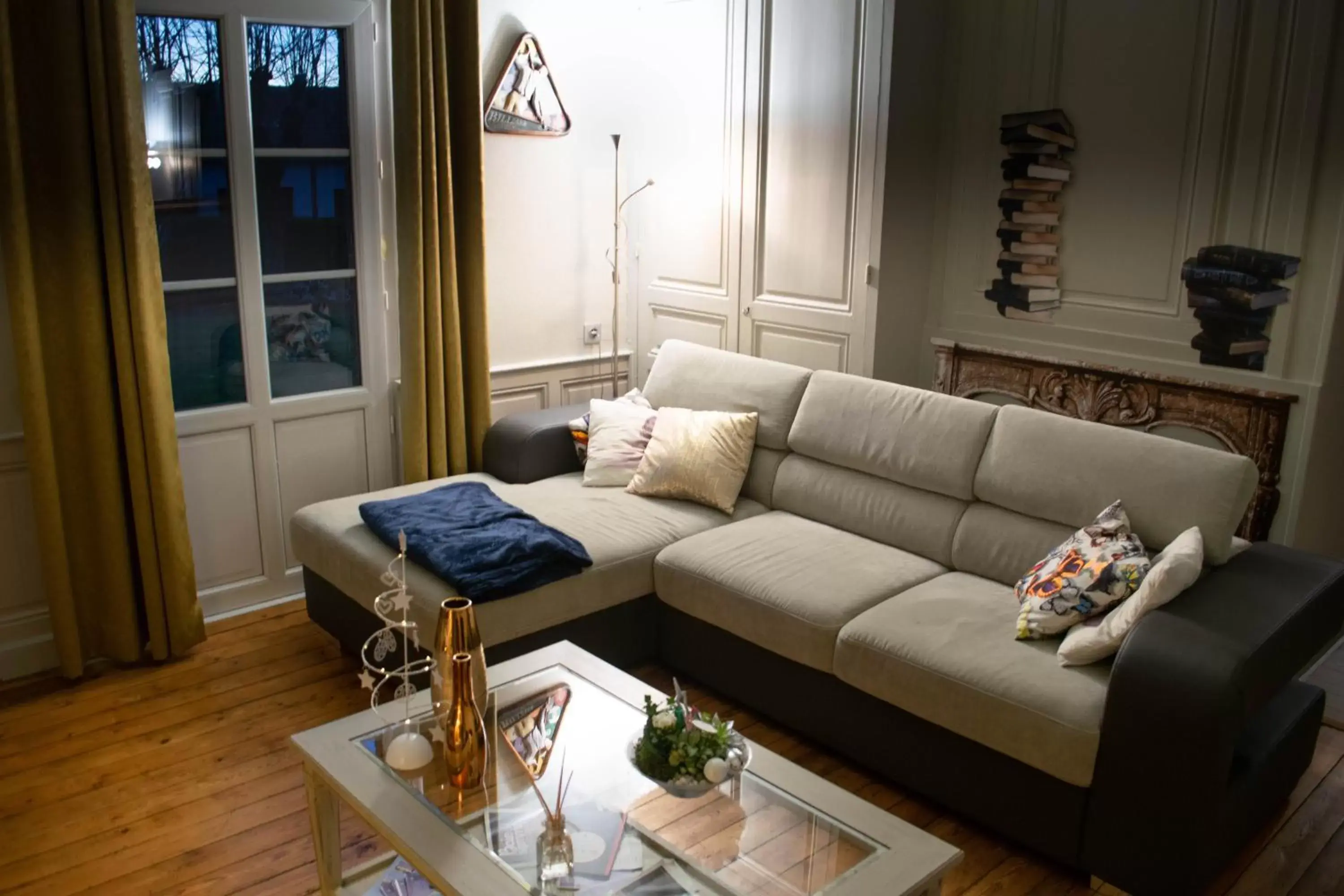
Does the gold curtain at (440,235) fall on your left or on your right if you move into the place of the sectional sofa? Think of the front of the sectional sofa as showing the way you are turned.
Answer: on your right

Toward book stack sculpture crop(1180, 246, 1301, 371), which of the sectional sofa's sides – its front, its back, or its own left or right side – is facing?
back

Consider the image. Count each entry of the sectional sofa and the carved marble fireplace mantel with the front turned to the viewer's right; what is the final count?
0

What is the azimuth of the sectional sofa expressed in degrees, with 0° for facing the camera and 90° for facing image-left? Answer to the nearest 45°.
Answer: approximately 45°

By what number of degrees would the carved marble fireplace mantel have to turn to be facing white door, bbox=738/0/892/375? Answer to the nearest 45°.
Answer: approximately 45° to its right

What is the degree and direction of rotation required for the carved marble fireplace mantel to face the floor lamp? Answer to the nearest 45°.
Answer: approximately 45° to its right

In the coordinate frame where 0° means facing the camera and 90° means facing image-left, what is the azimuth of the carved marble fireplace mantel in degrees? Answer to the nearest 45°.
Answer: approximately 45°

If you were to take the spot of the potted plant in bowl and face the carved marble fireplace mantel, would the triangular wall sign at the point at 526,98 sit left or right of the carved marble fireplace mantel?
left

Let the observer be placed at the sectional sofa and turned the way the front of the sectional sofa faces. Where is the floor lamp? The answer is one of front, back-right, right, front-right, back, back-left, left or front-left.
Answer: right
